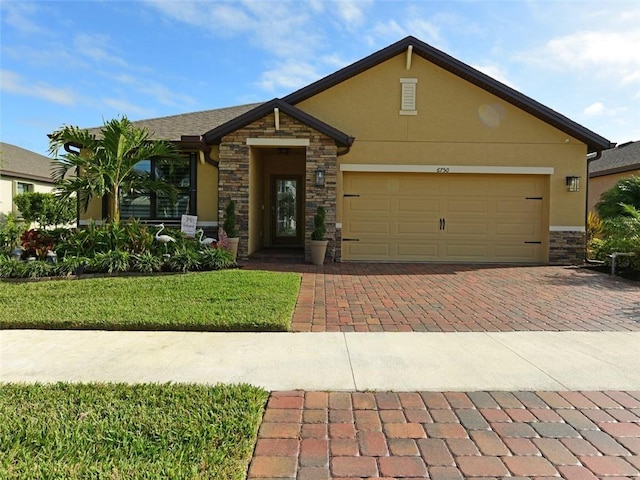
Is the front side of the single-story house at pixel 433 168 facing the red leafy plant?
no

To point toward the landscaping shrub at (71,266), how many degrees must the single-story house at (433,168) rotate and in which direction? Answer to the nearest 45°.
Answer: approximately 45° to its right

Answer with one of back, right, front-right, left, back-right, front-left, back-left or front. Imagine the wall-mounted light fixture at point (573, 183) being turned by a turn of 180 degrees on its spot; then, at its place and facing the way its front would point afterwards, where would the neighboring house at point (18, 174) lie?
left

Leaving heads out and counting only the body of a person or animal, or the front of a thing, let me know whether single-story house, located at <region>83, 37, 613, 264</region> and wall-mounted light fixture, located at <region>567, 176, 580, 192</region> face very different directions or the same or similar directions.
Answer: same or similar directions

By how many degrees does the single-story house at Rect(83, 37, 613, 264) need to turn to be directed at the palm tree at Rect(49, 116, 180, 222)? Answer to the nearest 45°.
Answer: approximately 90° to its right

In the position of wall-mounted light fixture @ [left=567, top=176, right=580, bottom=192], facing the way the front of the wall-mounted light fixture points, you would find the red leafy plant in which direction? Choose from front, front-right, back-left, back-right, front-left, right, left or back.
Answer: front-right

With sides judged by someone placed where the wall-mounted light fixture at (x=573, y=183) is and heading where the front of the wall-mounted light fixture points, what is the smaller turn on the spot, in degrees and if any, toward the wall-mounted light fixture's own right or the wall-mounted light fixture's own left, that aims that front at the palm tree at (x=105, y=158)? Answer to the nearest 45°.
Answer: approximately 45° to the wall-mounted light fixture's own right

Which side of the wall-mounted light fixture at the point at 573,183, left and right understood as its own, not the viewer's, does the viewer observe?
front

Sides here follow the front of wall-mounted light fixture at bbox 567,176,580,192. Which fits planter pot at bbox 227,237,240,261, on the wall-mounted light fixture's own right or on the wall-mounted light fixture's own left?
on the wall-mounted light fixture's own right

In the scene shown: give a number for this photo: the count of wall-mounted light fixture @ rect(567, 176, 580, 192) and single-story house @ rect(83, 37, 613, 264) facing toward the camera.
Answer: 2

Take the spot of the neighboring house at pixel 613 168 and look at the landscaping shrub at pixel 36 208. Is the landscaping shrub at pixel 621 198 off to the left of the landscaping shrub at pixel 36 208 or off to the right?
left

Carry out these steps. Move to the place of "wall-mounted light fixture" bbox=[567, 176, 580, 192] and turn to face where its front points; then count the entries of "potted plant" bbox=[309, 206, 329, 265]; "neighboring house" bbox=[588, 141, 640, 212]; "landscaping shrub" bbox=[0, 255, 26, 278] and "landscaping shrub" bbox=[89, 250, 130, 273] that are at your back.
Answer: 1

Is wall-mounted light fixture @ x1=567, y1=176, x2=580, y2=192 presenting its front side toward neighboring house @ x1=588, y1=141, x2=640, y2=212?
no

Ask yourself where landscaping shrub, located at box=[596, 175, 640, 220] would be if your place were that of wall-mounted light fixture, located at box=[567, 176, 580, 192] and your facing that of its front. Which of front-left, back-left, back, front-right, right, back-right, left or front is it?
back-left
